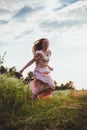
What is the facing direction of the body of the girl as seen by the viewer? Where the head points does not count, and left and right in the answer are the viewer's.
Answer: facing the viewer and to the right of the viewer
